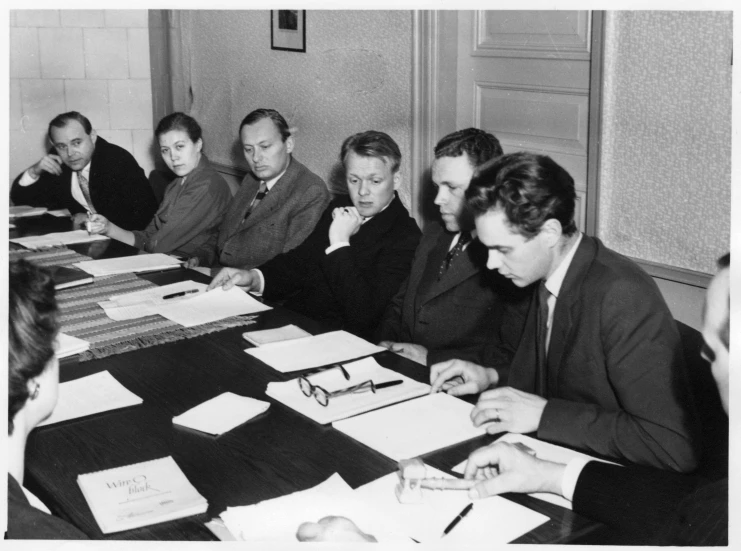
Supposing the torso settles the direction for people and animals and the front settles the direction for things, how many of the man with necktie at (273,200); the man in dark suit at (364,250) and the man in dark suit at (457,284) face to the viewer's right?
0

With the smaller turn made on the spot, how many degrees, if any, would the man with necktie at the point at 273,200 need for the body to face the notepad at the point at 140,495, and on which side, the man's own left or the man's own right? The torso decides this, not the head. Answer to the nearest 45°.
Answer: approximately 45° to the man's own left

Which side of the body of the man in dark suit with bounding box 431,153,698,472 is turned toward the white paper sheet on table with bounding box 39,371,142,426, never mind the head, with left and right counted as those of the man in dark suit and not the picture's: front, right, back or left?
front

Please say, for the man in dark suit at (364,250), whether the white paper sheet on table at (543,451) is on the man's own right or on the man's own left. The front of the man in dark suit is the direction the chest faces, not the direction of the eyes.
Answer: on the man's own left

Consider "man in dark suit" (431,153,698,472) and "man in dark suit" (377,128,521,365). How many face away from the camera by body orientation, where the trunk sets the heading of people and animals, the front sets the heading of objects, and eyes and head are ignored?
0

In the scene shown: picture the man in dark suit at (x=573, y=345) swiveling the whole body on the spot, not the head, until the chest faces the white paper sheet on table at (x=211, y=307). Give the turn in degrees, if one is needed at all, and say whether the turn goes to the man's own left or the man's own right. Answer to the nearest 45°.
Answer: approximately 45° to the man's own right

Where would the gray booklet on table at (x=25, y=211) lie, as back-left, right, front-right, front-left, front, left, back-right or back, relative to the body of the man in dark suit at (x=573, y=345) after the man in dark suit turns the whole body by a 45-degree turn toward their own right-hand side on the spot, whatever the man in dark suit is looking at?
front

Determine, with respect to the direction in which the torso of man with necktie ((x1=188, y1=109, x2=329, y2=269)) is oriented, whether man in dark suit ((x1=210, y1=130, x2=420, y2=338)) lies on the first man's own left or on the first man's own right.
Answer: on the first man's own left

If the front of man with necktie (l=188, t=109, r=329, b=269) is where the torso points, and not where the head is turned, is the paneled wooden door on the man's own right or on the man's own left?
on the man's own left

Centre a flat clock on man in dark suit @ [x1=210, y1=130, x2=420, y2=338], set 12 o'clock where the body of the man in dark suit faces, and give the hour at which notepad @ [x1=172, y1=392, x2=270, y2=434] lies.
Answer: The notepad is roughly at 11 o'clock from the man in dark suit.

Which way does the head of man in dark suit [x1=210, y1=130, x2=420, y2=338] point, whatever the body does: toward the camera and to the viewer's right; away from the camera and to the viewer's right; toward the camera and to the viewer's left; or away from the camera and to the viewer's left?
toward the camera and to the viewer's left

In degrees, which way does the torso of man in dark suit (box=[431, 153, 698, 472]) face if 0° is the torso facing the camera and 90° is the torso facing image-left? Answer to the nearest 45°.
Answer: approximately 90°

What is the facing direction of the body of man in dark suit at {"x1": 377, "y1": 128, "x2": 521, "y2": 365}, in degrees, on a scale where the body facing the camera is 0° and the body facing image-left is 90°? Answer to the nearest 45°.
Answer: approximately 45°

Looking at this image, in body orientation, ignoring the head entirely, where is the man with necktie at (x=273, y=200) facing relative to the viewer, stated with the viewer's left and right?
facing the viewer and to the left of the viewer
